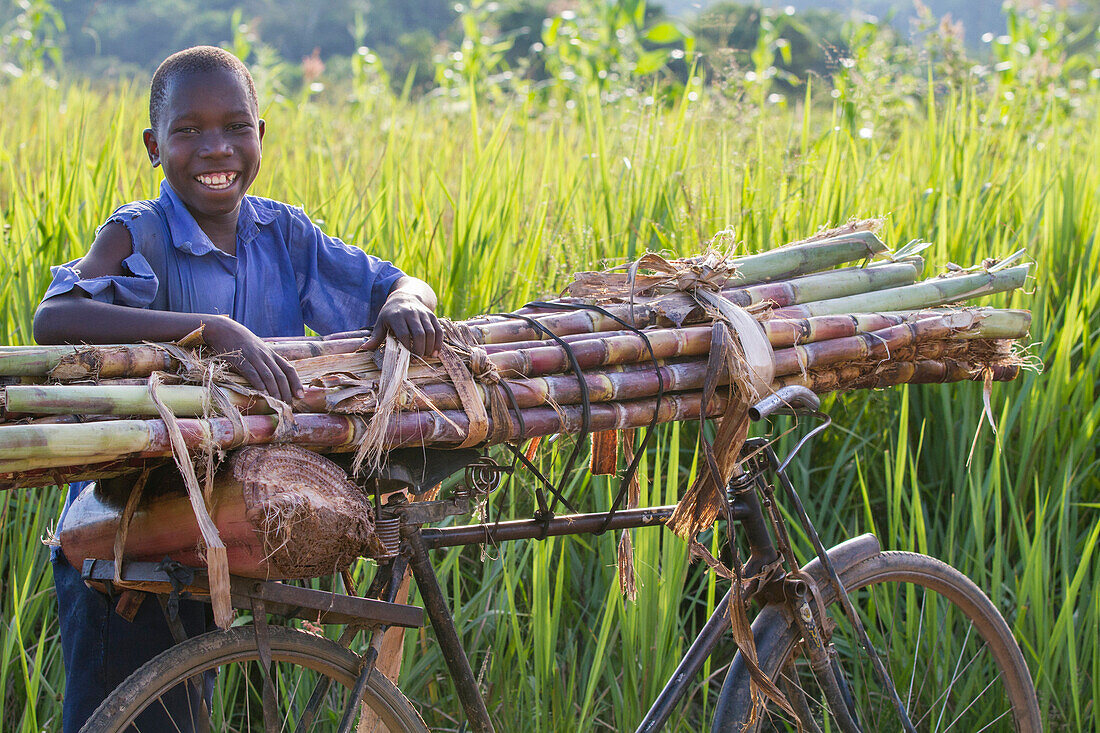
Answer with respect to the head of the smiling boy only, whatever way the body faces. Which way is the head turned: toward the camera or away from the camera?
toward the camera

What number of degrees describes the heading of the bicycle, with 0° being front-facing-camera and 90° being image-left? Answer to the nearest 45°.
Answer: approximately 270°

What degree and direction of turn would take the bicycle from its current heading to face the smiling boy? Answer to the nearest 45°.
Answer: approximately 180°
